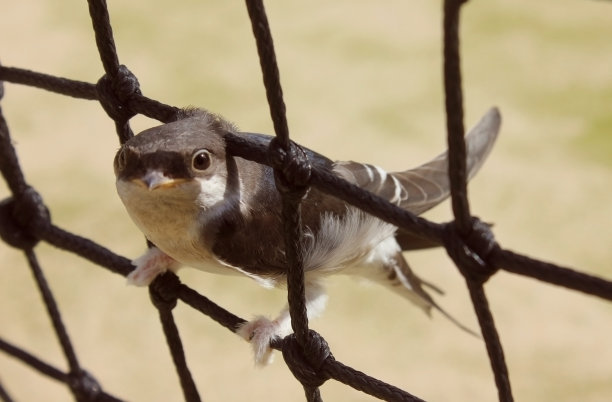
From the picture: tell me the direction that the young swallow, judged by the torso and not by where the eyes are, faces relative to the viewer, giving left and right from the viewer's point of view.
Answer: facing the viewer and to the left of the viewer
